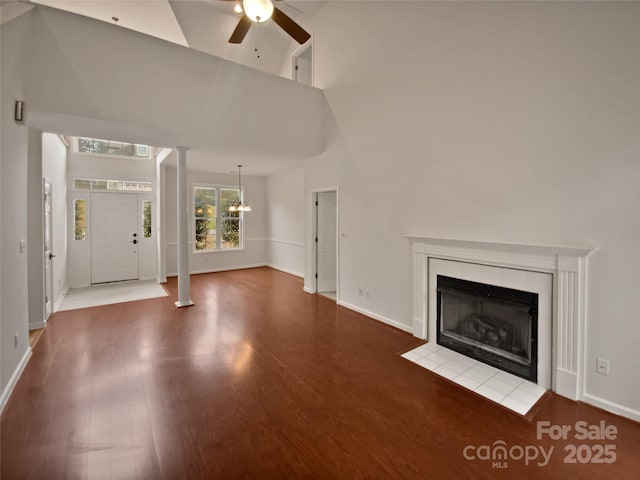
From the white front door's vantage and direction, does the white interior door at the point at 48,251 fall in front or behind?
in front

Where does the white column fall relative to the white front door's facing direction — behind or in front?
in front

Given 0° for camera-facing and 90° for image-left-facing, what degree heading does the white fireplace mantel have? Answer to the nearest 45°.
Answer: approximately 45°

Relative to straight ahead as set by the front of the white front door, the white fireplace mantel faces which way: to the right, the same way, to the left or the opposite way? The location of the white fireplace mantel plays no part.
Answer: to the right

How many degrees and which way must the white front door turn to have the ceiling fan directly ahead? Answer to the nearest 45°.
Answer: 0° — it already faces it

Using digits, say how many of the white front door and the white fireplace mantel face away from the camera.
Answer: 0

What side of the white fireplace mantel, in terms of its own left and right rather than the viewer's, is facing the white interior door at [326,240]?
right
